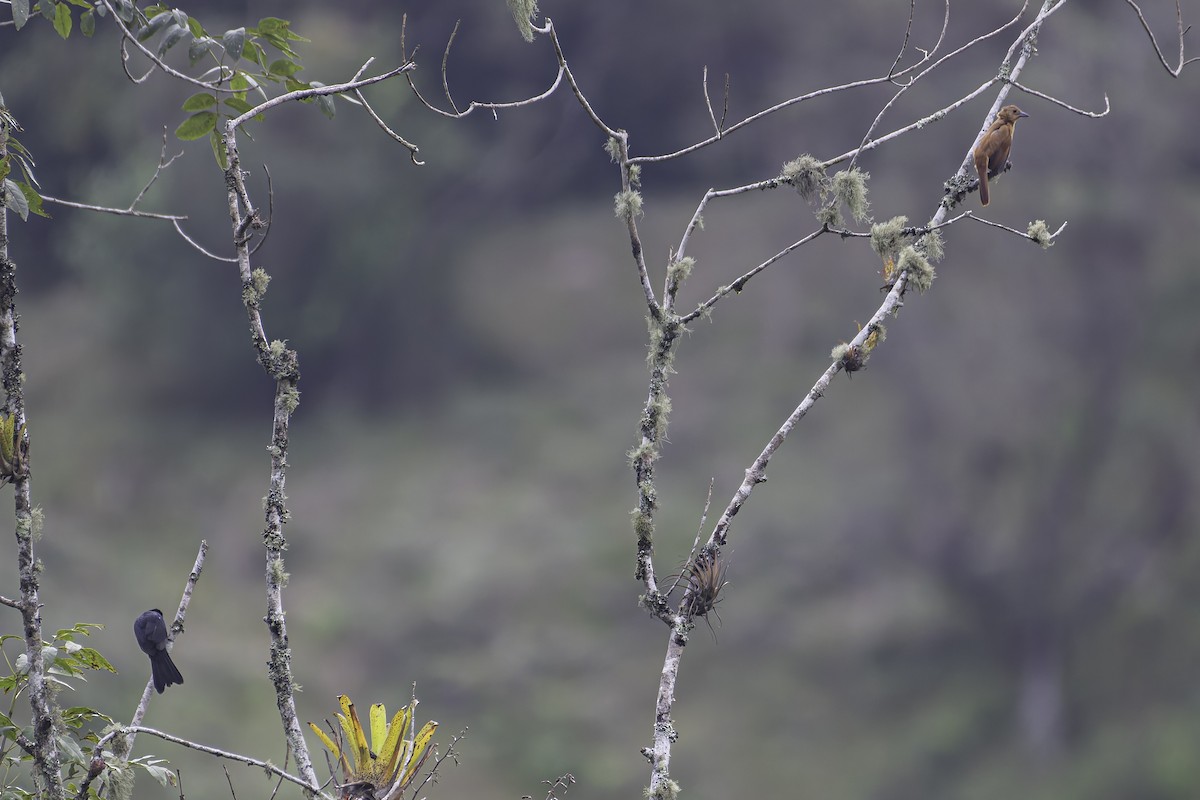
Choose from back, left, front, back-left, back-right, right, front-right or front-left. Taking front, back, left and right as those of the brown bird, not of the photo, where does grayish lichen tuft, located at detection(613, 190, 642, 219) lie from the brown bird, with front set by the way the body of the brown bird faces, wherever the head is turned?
back-right

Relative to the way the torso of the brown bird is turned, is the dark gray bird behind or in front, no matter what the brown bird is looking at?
behind

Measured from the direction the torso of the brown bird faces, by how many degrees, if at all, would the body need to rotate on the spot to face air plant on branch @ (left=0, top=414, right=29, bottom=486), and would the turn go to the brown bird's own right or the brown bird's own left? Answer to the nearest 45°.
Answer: approximately 135° to the brown bird's own right

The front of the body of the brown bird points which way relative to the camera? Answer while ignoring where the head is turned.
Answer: to the viewer's right
